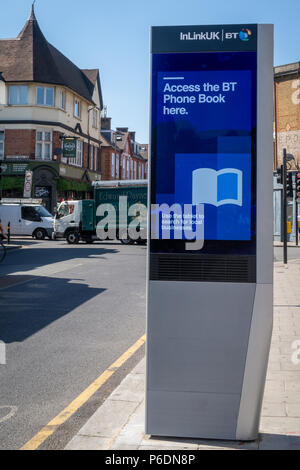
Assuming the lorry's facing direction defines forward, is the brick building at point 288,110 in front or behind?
behind

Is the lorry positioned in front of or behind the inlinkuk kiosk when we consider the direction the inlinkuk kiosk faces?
behind

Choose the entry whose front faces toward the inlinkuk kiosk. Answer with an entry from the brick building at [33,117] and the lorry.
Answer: the brick building

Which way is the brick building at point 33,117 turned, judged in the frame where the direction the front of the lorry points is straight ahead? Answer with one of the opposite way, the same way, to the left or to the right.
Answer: to the left

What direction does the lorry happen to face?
to the viewer's left

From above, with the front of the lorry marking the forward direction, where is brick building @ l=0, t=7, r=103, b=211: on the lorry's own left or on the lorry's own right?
on the lorry's own right

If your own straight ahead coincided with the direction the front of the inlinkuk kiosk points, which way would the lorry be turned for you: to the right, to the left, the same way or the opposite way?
to the right

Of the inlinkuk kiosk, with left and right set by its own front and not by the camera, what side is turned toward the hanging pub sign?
back

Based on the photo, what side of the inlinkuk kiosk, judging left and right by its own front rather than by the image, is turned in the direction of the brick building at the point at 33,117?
back
